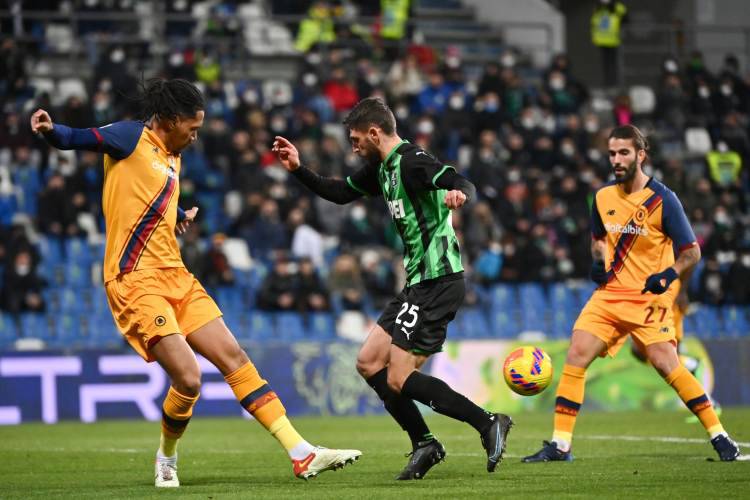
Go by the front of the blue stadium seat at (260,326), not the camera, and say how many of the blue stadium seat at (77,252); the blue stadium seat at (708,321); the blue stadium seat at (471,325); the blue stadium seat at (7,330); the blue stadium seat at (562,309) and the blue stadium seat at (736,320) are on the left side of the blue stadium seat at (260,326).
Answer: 4

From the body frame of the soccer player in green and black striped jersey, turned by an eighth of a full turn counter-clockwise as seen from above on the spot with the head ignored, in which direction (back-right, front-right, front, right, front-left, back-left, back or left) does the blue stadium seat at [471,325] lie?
back-right

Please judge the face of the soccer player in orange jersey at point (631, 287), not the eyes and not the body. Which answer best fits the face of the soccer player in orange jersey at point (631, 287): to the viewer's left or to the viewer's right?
to the viewer's left

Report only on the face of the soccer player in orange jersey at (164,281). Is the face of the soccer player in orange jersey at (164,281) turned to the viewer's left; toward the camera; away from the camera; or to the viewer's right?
to the viewer's right

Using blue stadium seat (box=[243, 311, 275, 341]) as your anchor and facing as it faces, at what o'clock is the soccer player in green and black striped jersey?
The soccer player in green and black striped jersey is roughly at 12 o'clock from the blue stadium seat.

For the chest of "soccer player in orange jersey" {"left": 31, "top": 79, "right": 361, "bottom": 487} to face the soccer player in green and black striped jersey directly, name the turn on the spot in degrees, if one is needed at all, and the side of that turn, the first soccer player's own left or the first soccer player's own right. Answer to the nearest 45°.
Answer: approximately 45° to the first soccer player's own left

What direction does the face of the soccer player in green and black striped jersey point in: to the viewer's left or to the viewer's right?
to the viewer's left
